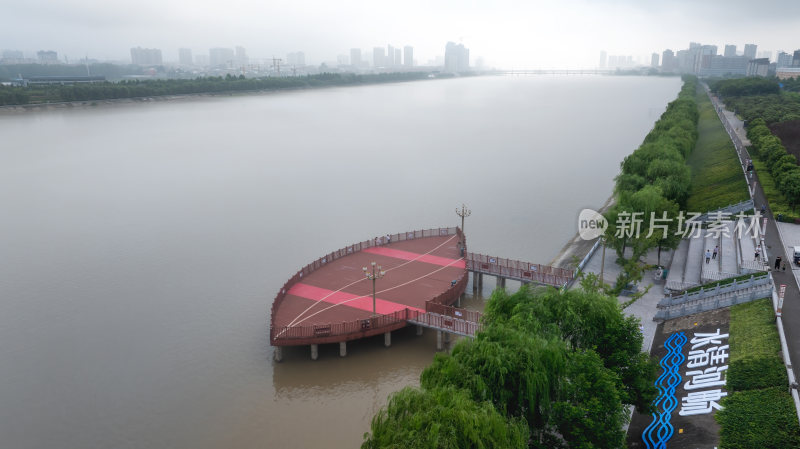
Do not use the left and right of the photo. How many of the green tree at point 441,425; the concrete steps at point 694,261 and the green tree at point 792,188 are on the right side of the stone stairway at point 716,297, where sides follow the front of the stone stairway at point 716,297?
2

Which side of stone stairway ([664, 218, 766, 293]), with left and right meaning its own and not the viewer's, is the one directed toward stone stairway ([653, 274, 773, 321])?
left

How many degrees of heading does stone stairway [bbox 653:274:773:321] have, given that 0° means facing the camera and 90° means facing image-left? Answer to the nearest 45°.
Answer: approximately 90°

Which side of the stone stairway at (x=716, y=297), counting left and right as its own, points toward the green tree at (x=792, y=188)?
right

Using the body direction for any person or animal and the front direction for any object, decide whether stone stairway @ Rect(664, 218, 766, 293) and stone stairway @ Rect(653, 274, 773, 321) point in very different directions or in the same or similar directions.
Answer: same or similar directions

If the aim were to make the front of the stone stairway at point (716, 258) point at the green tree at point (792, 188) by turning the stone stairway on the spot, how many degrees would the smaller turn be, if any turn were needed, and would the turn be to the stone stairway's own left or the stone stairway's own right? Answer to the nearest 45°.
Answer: approximately 90° to the stone stairway's own right

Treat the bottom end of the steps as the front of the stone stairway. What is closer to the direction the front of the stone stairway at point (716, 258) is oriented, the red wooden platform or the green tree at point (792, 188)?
the red wooden platform

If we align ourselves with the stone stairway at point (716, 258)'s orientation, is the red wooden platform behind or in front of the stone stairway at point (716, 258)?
in front

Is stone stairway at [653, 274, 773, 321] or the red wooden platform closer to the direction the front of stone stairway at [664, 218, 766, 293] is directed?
the red wooden platform

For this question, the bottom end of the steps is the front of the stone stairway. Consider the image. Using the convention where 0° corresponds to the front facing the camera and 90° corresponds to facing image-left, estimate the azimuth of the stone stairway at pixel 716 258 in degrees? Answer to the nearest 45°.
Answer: approximately 90°

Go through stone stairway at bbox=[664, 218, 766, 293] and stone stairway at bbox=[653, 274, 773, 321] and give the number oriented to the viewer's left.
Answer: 2

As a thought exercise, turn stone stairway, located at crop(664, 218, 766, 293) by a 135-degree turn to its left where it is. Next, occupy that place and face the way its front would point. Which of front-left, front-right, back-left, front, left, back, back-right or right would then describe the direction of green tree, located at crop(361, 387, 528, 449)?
front-right

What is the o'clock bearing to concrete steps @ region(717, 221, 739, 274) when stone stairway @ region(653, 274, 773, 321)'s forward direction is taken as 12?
The concrete steps is roughly at 3 o'clock from the stone stairway.
